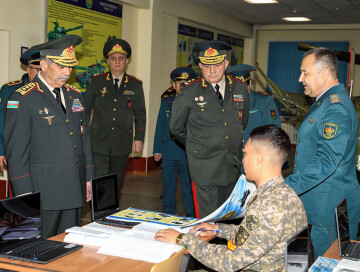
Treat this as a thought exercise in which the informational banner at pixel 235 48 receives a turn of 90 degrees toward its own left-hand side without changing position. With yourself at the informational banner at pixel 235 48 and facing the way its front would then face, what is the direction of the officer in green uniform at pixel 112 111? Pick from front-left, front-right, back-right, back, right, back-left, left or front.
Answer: back-right

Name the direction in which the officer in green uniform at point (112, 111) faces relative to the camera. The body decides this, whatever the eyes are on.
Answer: toward the camera

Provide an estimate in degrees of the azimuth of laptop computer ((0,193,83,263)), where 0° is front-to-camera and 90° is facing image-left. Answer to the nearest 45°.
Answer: approximately 315°

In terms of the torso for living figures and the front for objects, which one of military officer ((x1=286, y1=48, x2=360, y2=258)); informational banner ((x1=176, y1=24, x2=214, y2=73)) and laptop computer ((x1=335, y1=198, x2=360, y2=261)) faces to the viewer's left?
the military officer

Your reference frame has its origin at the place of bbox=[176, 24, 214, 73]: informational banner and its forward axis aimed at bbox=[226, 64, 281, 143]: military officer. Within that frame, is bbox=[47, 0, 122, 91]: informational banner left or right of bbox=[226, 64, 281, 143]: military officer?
right

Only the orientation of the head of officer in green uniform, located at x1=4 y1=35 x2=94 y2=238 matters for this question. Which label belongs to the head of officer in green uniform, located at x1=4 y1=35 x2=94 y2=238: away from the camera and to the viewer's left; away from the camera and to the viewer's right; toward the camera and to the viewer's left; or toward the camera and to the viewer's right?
toward the camera and to the viewer's right

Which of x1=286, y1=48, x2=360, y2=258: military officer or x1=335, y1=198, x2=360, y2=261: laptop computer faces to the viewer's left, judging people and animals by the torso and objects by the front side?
the military officer

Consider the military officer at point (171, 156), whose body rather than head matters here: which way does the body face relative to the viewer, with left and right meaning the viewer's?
facing the viewer and to the right of the viewer

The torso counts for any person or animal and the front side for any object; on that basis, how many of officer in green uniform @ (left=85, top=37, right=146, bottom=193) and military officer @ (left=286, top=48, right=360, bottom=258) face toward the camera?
1

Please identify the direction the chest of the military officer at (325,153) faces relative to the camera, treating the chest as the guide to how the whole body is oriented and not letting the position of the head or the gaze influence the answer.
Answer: to the viewer's left

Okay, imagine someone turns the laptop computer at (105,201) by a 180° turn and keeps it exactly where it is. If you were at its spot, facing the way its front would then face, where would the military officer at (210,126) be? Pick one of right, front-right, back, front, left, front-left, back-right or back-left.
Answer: right

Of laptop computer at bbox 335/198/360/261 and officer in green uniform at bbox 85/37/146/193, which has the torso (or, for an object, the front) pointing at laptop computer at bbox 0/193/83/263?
the officer in green uniform

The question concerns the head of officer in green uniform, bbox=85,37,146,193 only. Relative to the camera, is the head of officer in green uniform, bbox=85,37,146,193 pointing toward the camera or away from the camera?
toward the camera

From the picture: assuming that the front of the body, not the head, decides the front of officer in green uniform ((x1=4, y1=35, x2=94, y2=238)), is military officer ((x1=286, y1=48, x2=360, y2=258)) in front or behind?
in front

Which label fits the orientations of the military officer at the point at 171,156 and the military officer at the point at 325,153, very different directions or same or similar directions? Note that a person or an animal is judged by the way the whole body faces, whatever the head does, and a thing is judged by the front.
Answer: very different directions
